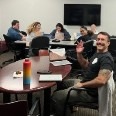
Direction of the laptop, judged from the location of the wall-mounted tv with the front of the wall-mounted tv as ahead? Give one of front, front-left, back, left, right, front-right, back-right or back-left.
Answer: front

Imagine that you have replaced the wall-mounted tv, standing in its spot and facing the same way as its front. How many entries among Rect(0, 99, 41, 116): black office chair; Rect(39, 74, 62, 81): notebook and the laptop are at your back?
0

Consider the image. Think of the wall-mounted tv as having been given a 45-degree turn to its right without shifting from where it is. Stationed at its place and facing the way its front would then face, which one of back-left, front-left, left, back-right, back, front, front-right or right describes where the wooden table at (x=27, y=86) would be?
front-left

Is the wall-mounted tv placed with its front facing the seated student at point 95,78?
yes

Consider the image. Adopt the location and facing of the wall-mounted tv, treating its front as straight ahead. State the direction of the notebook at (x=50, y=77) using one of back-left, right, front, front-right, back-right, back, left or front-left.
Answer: front

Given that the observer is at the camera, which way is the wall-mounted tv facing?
facing the viewer

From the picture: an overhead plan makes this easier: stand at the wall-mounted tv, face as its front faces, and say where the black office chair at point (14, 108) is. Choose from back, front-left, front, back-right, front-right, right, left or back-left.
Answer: front

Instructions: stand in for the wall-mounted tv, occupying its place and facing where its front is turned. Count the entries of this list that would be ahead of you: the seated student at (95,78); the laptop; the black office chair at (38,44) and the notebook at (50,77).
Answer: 4

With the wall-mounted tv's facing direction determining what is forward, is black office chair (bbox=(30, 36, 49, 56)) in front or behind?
in front
